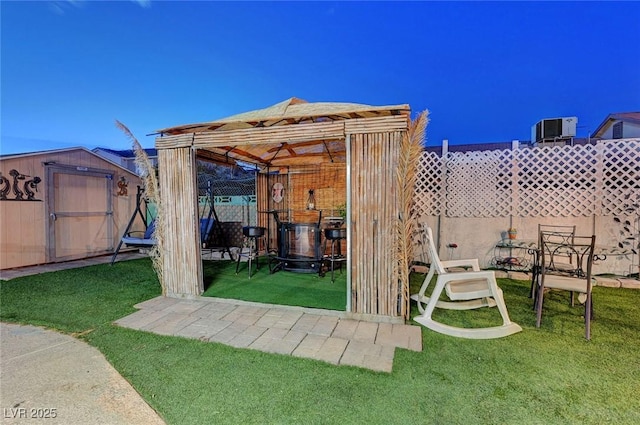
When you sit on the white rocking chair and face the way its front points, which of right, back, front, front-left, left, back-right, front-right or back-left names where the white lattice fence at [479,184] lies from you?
left

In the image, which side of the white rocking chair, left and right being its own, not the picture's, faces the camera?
right

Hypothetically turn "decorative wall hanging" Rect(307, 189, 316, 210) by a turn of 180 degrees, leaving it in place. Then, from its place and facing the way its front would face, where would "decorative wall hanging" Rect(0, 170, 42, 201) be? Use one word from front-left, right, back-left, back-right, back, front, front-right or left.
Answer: left

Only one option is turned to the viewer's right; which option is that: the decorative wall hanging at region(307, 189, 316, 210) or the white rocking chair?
the white rocking chair

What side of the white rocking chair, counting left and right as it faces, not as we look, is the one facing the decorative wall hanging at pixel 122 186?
back

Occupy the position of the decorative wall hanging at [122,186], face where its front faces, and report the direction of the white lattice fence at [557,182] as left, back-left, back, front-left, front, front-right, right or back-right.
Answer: front-left

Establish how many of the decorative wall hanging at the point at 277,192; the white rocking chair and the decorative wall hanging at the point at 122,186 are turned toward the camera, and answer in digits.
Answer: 2

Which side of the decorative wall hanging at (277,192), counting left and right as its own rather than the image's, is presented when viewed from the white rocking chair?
front

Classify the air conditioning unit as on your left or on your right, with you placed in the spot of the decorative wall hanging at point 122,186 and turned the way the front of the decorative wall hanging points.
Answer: on your left

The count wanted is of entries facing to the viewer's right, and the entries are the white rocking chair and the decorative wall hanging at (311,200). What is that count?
1

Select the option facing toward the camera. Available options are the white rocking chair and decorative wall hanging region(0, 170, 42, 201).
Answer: the decorative wall hanging

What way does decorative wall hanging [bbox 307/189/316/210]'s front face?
toward the camera

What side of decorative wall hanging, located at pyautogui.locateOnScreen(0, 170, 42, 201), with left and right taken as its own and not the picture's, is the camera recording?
front

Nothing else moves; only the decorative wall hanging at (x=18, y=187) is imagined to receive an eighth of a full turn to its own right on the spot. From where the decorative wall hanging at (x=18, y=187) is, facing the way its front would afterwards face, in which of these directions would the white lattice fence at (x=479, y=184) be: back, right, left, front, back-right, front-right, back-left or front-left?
left

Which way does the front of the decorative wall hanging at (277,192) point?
toward the camera

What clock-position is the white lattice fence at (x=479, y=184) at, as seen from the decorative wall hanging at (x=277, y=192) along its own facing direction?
The white lattice fence is roughly at 10 o'clock from the decorative wall hanging.

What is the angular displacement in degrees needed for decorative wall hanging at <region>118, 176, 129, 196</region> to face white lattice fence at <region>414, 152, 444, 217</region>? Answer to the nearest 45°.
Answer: approximately 45° to its left

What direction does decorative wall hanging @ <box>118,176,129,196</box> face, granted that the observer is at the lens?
facing the viewer
